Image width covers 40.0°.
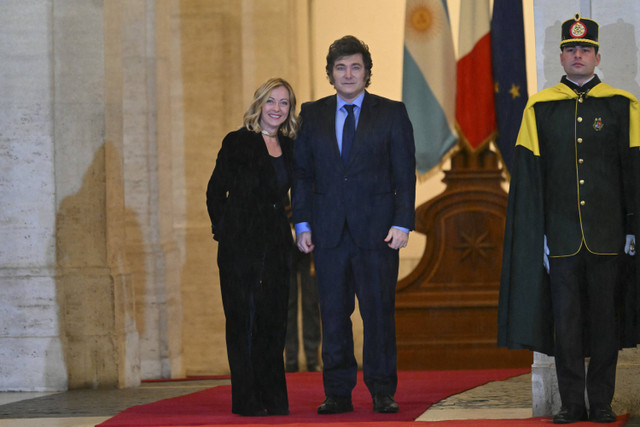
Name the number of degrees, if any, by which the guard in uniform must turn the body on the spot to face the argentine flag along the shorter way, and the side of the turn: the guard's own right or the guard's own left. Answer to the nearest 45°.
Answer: approximately 180°

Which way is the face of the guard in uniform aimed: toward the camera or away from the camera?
toward the camera

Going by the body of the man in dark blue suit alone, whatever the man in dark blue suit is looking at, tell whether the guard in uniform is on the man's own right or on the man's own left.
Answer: on the man's own left

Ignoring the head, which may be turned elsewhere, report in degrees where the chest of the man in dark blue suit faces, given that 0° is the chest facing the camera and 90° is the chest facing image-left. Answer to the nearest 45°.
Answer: approximately 0°

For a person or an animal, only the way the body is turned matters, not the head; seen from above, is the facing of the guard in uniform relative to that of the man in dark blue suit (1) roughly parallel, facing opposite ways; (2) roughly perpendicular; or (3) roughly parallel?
roughly parallel

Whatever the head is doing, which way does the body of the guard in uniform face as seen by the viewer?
toward the camera

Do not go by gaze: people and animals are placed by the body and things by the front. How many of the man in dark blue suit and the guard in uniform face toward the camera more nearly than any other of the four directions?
2

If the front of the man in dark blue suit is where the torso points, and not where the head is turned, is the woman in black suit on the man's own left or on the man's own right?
on the man's own right

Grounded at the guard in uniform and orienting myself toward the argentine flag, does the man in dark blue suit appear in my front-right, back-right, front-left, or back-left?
front-left

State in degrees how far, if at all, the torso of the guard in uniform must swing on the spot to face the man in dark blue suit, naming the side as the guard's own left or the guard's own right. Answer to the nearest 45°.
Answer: approximately 90° to the guard's own right
